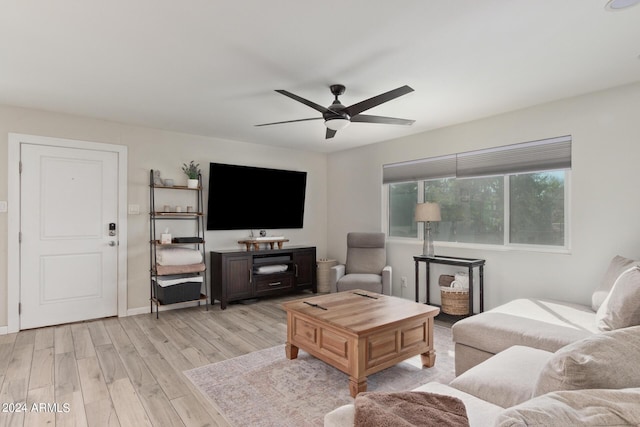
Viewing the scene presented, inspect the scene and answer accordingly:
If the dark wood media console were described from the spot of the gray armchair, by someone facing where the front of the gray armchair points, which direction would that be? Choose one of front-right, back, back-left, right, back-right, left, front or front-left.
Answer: right

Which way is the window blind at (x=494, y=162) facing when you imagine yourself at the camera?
facing the viewer and to the left of the viewer

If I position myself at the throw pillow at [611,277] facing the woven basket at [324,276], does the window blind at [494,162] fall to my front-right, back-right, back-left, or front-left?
front-right

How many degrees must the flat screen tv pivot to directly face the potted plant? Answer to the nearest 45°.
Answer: approximately 90° to its right

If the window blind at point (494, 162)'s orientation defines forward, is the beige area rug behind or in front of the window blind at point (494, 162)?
in front

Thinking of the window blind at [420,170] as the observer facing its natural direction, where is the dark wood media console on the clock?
The dark wood media console is roughly at 1 o'clock from the window blind.

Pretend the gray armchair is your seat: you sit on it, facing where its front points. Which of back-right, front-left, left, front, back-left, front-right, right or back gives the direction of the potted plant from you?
right

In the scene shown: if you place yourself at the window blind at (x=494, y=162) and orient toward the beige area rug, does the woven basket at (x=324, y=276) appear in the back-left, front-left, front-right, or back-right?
front-right

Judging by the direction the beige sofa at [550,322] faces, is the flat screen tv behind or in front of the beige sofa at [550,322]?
in front

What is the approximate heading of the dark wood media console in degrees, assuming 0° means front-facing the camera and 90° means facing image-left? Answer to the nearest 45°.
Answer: approximately 315°

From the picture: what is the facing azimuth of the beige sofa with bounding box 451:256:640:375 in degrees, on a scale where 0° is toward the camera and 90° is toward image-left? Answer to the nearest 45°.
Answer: approximately 135°

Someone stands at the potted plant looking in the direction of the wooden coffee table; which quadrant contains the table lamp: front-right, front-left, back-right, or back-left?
front-left

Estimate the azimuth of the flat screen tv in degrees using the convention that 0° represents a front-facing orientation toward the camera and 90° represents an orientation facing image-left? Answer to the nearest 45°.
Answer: approximately 315°

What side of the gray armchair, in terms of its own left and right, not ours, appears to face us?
front

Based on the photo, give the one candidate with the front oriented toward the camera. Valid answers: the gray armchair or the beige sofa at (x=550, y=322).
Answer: the gray armchair

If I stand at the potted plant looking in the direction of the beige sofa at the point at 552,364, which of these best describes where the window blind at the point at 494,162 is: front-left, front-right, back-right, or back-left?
front-left
